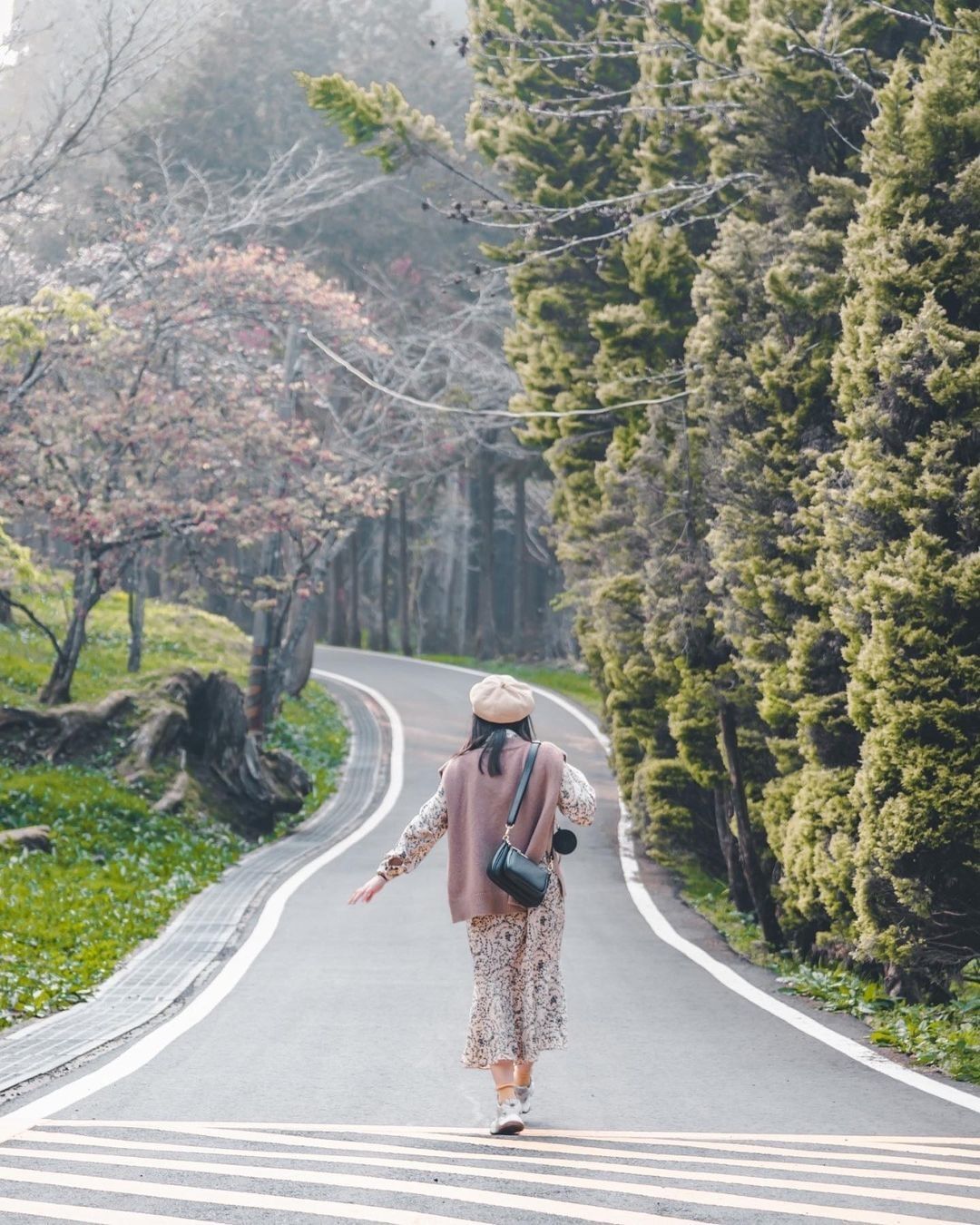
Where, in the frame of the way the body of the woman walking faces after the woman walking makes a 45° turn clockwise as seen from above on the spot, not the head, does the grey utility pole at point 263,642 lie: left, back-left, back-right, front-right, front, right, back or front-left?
front-left

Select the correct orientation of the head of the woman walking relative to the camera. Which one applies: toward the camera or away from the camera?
away from the camera

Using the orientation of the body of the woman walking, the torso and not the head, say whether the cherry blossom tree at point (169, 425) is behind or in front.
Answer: in front

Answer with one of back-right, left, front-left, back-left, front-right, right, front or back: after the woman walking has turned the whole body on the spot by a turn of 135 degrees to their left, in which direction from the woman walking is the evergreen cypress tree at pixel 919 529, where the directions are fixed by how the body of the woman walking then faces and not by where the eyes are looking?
back

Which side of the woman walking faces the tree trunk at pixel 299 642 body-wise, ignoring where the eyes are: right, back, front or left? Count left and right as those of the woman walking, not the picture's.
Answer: front

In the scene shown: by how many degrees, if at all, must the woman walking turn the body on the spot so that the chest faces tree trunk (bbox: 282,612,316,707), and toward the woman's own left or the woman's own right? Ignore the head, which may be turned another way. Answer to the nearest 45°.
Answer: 0° — they already face it

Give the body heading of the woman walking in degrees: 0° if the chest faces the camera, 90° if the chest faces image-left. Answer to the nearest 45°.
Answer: approximately 180°
